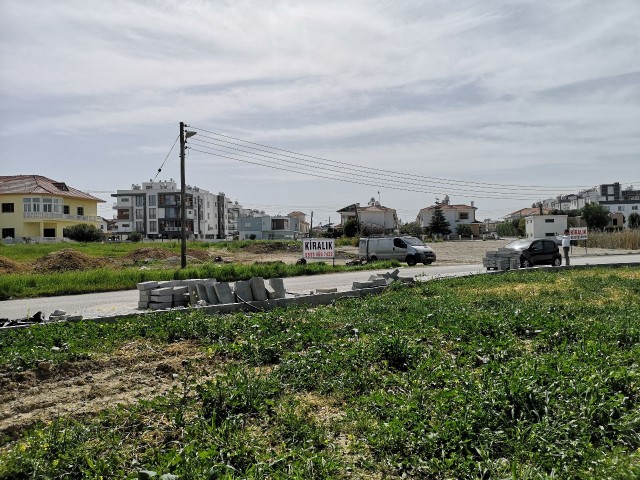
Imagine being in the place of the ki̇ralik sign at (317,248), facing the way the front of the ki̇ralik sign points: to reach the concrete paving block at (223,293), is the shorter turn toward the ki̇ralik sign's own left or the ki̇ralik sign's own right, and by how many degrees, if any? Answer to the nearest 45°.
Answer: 0° — it already faces it

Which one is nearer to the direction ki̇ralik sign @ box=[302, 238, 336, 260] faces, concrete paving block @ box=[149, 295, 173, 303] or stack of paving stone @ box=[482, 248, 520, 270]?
the concrete paving block

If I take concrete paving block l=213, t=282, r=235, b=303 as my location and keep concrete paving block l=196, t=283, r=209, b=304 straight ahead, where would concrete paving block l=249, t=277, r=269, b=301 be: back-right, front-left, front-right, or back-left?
back-right

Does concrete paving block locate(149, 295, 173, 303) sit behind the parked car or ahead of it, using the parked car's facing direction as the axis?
ahead

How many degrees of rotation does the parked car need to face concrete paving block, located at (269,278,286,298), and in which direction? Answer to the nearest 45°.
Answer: approximately 45° to its left

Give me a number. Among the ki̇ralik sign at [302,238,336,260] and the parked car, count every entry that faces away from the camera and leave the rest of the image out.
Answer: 0

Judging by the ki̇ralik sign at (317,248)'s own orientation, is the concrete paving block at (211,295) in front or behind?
in front

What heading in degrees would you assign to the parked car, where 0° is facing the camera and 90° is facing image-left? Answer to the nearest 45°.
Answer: approximately 45°

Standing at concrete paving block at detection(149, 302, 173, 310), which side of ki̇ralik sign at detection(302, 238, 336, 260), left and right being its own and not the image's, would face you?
front

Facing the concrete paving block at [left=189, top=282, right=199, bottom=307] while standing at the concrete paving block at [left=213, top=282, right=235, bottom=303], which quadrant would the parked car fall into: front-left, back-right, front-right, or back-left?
back-right

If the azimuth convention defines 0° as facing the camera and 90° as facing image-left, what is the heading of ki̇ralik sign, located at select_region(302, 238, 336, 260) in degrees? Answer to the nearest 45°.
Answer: approximately 0°

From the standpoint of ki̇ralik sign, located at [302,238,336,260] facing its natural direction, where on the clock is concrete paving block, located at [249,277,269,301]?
The concrete paving block is roughly at 12 o'clock from the ki̇ralik sign.

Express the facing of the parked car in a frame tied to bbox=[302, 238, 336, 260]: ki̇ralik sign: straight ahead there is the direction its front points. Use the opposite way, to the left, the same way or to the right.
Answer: to the right

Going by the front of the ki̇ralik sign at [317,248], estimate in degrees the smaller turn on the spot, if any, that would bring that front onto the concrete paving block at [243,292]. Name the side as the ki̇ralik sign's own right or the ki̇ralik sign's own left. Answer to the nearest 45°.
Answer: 0° — it already faces it
